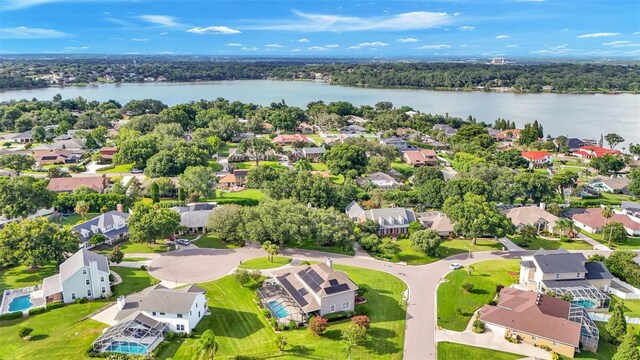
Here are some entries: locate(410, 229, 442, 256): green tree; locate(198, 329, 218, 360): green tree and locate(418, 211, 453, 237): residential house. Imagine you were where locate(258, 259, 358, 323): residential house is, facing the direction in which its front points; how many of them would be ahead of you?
2

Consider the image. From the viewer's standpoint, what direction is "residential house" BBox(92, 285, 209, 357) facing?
away from the camera

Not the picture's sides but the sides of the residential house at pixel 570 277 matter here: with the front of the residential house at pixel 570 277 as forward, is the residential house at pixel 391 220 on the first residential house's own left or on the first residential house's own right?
on the first residential house's own left

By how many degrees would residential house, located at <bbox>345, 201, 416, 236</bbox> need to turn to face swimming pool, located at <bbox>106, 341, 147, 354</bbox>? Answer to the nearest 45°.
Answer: approximately 45° to its right

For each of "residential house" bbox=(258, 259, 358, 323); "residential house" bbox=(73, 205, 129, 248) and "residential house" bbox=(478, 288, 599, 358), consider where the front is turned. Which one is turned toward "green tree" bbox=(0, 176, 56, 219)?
"residential house" bbox=(478, 288, 599, 358)

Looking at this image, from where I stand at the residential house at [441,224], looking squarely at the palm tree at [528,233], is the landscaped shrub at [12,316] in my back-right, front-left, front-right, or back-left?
back-right

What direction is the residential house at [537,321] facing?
to the viewer's left

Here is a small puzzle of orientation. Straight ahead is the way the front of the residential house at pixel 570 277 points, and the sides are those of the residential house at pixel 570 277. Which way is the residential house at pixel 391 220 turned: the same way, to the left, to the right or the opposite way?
the opposite way

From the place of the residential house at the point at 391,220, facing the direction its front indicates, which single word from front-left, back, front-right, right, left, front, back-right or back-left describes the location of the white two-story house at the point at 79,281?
front-right
